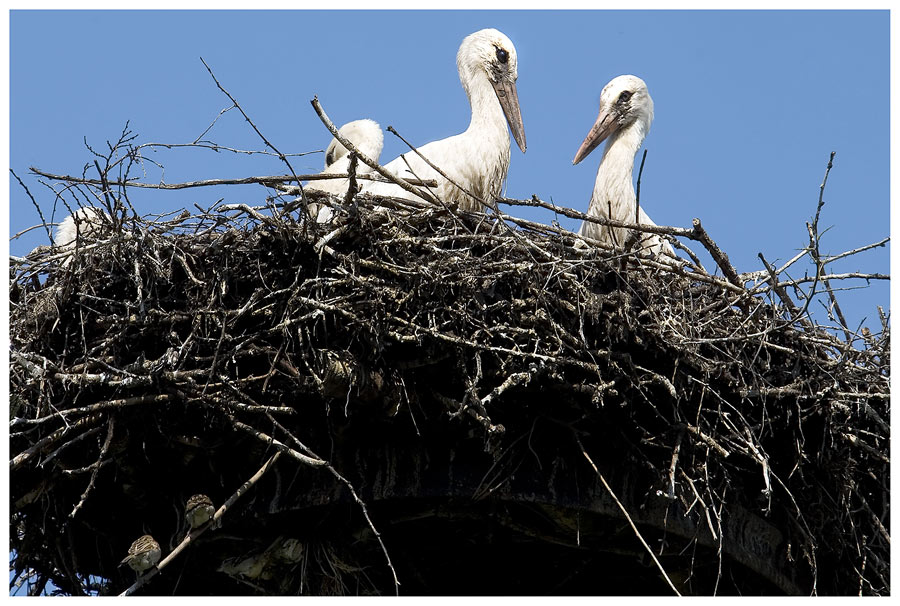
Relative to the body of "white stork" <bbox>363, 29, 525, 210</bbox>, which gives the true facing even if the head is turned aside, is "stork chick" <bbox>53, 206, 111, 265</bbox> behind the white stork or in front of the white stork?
behind
